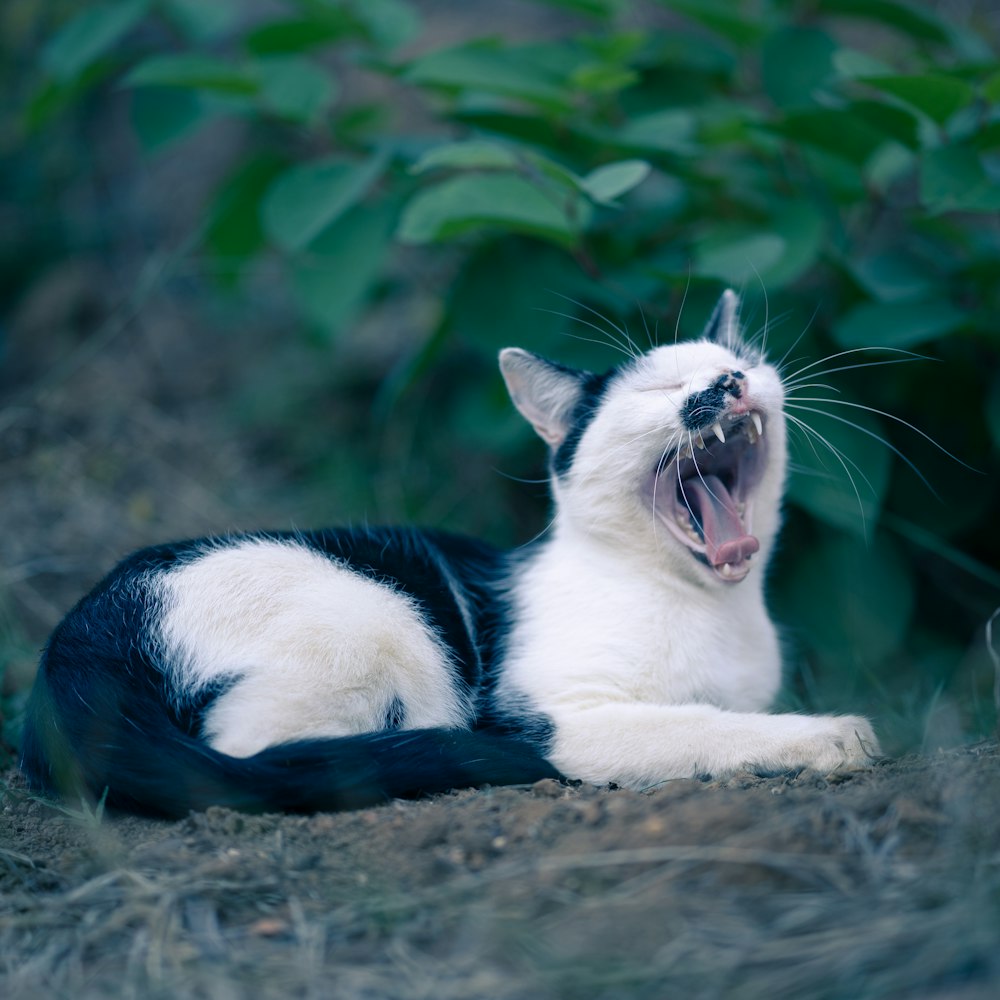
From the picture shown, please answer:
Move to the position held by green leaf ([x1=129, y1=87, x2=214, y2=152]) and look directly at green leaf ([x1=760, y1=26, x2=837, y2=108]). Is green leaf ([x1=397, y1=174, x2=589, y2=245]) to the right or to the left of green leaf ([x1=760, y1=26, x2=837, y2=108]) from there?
right

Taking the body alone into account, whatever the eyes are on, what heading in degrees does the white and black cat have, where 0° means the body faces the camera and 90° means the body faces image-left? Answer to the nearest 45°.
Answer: approximately 270°

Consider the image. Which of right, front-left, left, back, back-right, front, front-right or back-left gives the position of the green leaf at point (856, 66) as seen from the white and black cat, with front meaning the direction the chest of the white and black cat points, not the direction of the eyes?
front-left

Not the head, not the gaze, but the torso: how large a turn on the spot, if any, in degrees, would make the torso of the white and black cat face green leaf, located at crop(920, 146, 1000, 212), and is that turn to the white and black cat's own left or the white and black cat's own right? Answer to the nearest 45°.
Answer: approximately 45° to the white and black cat's own left

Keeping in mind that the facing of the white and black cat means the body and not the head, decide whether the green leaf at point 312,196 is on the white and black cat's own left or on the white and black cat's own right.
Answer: on the white and black cat's own left

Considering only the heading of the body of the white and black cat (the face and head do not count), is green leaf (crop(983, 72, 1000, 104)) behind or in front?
in front

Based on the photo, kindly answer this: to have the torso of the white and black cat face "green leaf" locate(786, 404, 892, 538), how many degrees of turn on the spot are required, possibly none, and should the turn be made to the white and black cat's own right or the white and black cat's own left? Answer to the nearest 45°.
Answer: approximately 45° to the white and black cat's own left

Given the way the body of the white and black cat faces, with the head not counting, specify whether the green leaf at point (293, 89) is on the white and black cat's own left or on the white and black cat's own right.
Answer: on the white and black cat's own left
